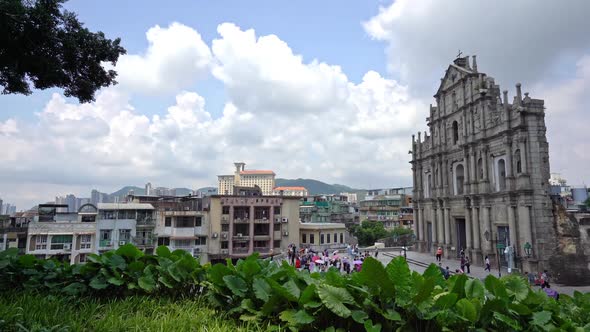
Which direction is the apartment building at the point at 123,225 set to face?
toward the camera

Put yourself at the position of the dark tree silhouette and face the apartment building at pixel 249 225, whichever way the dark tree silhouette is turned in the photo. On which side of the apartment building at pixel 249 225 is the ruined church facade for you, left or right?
right

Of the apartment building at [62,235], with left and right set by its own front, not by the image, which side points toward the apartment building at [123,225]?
left

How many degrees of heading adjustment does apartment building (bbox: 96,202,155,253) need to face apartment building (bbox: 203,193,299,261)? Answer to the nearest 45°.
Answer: approximately 90° to its left

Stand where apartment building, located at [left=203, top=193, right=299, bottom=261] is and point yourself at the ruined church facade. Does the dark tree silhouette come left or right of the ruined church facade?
right

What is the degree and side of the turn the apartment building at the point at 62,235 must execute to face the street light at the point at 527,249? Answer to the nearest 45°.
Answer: approximately 45° to its left

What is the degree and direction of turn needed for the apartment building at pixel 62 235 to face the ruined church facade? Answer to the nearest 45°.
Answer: approximately 45° to its left

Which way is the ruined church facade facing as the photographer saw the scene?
facing the viewer and to the left of the viewer

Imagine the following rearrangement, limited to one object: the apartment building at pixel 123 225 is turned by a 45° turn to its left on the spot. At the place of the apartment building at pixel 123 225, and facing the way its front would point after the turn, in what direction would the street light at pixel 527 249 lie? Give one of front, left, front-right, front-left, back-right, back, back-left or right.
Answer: front

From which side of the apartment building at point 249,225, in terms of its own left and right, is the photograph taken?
front

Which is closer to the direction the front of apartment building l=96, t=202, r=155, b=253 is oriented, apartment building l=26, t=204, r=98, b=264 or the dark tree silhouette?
the dark tree silhouette

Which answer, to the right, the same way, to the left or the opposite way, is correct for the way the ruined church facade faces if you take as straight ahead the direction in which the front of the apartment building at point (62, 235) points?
to the right

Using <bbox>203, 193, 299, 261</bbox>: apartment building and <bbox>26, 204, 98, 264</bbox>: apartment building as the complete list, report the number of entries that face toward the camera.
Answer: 2
